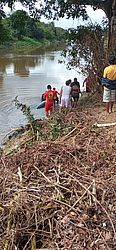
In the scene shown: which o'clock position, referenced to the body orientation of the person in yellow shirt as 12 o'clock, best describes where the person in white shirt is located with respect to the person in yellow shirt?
The person in white shirt is roughly at 11 o'clock from the person in yellow shirt.

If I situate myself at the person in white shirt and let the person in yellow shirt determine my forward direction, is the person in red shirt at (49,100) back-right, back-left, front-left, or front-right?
back-right

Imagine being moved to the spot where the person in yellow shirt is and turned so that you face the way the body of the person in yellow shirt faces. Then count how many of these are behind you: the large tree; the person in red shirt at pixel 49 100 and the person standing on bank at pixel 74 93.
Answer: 0

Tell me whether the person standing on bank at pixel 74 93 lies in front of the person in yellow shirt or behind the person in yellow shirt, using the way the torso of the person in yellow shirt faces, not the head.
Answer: in front

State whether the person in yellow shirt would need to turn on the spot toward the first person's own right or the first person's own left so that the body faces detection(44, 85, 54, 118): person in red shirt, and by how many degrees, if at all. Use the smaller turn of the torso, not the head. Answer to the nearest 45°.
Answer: approximately 45° to the first person's own left

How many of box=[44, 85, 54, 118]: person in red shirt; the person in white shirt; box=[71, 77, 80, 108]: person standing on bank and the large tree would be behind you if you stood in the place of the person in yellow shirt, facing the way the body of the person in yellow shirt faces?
0

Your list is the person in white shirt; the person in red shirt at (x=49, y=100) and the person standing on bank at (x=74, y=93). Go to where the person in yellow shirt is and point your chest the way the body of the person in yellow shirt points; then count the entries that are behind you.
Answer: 0

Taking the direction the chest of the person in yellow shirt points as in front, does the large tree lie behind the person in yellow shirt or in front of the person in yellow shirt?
in front
